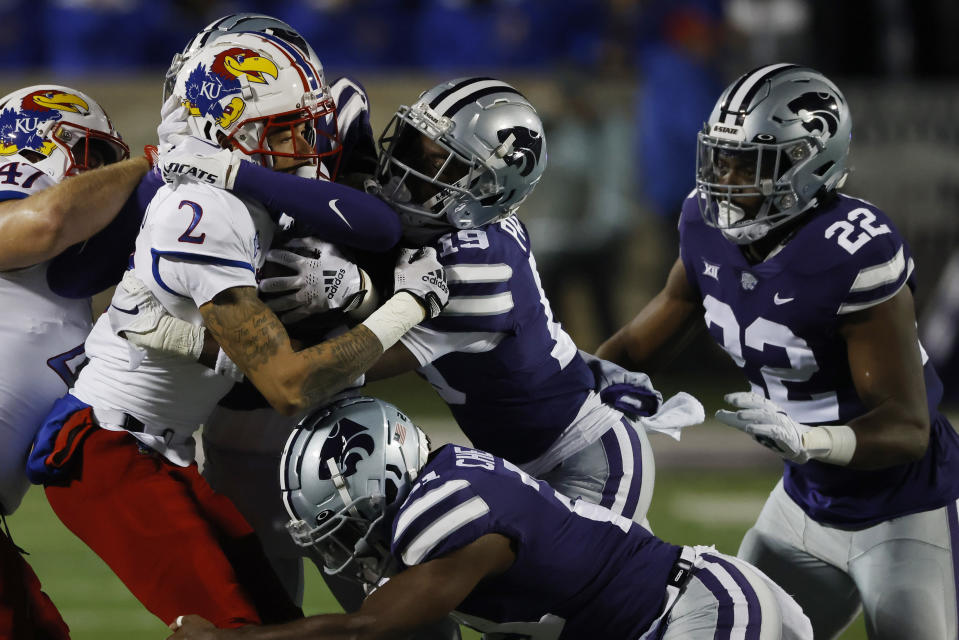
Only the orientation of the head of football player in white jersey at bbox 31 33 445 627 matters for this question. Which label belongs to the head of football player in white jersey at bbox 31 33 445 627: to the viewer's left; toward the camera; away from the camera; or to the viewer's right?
to the viewer's right

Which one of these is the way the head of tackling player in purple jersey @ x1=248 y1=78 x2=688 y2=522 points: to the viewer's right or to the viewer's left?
to the viewer's left

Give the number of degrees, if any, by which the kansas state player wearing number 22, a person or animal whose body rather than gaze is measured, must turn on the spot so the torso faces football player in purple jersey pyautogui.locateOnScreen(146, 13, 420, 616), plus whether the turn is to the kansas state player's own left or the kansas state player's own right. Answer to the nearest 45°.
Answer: approximately 45° to the kansas state player's own right

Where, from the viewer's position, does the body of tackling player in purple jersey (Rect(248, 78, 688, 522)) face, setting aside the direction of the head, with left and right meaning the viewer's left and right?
facing to the left of the viewer

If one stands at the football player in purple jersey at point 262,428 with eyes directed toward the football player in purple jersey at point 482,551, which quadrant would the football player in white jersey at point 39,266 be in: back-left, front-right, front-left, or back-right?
back-right

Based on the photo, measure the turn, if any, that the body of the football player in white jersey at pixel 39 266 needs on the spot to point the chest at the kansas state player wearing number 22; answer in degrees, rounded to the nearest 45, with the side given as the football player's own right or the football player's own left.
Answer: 0° — they already face them

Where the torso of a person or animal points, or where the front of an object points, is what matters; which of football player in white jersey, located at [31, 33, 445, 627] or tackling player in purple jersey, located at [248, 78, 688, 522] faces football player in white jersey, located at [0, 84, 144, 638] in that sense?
the tackling player in purple jersey

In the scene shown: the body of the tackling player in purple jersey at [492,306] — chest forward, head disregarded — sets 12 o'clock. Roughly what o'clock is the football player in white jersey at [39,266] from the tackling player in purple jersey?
The football player in white jersey is roughly at 12 o'clock from the tackling player in purple jersey.

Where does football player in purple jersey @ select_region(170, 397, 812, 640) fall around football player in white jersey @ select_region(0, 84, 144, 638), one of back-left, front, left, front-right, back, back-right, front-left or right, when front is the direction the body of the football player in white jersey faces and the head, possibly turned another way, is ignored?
front-right

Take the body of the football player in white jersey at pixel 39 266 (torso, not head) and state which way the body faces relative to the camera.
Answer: to the viewer's right
